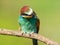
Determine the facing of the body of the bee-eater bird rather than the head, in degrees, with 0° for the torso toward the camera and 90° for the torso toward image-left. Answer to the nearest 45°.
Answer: approximately 45°
